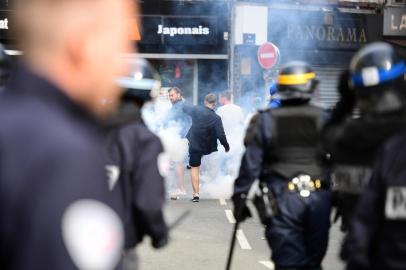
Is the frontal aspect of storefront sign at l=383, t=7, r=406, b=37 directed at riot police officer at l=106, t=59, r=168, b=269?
yes

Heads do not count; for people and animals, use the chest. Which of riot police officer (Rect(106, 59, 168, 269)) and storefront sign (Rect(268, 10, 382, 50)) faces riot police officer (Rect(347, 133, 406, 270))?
the storefront sign

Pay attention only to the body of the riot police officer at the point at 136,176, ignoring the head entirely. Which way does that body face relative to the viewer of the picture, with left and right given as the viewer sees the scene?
facing away from the viewer and to the right of the viewer

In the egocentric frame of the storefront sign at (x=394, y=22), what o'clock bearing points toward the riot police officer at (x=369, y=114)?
The riot police officer is roughly at 12 o'clock from the storefront sign.

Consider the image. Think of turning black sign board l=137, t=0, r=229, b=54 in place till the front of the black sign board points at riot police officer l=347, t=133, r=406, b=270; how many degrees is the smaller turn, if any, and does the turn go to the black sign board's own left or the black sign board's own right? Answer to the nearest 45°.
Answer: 0° — it already faces them

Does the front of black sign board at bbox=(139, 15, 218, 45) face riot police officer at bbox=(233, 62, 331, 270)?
yes
